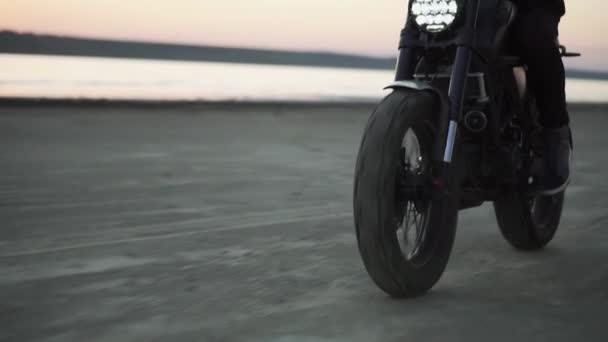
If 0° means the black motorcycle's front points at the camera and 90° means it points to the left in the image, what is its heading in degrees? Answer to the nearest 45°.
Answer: approximately 45°

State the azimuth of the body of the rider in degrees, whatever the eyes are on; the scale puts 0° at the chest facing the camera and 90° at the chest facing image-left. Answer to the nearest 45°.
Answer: approximately 45°
